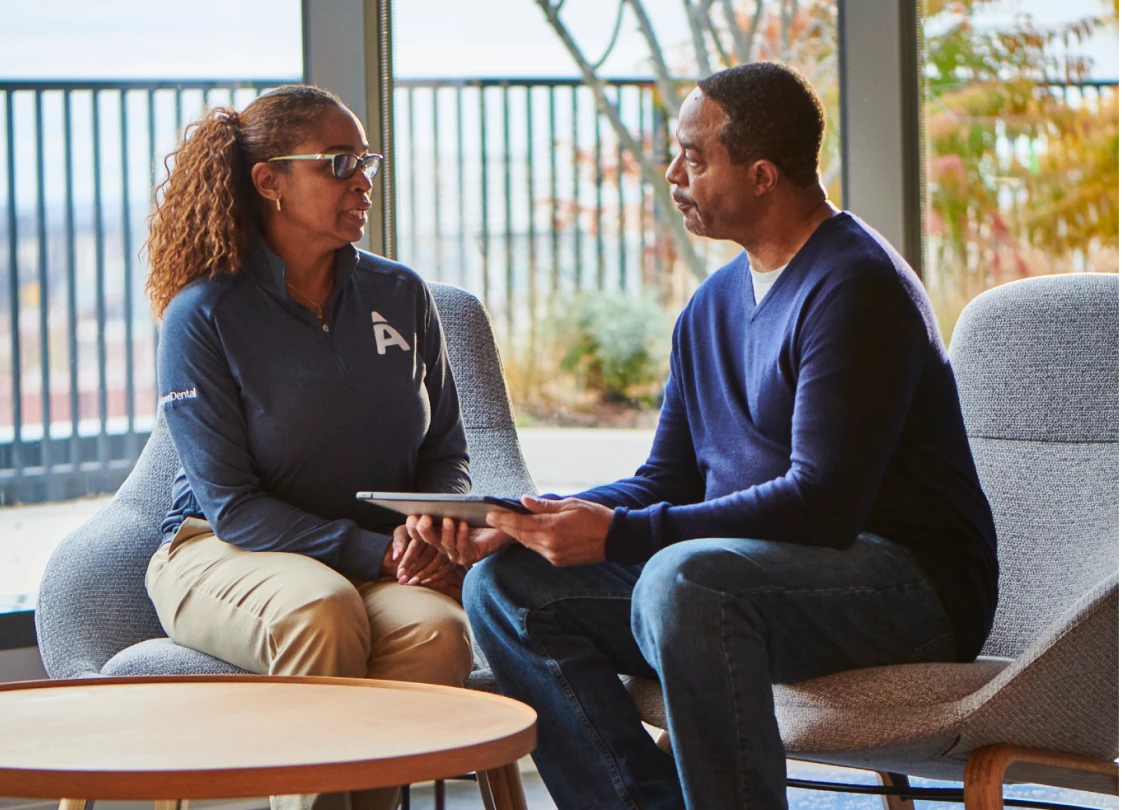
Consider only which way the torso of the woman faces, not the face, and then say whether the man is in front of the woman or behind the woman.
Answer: in front

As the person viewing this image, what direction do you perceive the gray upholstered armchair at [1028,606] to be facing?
facing the viewer and to the left of the viewer

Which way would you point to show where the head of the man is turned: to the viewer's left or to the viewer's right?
to the viewer's left

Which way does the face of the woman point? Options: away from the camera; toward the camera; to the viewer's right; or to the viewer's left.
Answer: to the viewer's right

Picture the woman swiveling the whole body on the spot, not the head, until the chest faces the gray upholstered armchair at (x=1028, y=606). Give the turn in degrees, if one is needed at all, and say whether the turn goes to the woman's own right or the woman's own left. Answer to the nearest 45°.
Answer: approximately 45° to the woman's own left

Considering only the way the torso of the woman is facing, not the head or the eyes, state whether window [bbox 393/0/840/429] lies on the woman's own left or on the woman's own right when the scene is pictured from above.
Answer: on the woman's own left

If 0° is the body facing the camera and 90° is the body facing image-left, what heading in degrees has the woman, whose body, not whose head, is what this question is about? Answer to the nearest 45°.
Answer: approximately 315°

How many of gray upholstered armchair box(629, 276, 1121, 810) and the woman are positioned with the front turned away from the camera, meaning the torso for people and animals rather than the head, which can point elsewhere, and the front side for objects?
0

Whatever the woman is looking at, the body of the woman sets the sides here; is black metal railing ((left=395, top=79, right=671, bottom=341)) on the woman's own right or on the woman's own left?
on the woman's own left

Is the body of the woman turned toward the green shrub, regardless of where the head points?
no

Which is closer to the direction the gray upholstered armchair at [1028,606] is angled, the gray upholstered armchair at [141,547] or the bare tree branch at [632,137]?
the gray upholstered armchair
